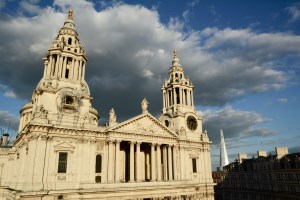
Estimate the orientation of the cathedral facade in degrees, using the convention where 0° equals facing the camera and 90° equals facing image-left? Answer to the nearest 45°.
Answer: approximately 315°
